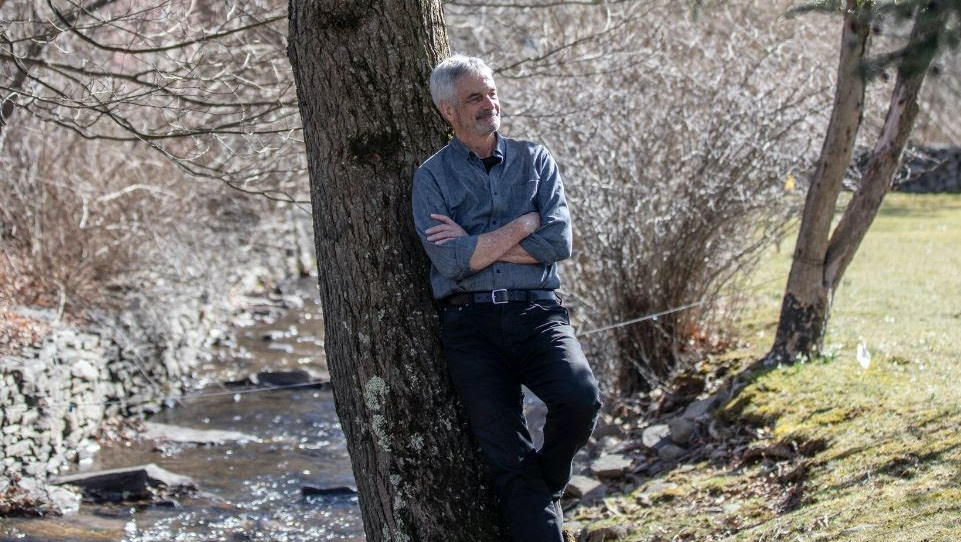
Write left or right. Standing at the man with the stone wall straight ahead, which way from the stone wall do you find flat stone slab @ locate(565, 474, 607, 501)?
right

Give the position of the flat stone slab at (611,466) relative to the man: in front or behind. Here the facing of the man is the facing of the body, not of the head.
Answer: behind

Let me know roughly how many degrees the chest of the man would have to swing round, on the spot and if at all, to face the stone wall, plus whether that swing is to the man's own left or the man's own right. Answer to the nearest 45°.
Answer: approximately 135° to the man's own right

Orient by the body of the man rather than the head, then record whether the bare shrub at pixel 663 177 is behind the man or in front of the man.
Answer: behind

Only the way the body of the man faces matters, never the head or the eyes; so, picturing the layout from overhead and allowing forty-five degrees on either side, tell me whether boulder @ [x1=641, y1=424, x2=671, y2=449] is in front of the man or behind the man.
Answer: behind

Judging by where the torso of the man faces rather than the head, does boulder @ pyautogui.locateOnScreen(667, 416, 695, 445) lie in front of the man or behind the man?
behind

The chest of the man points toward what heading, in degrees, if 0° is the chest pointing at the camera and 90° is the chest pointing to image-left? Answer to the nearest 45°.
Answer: approximately 0°

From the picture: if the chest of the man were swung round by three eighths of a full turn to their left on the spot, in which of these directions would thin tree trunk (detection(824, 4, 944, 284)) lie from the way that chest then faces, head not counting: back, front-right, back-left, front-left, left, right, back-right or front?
front

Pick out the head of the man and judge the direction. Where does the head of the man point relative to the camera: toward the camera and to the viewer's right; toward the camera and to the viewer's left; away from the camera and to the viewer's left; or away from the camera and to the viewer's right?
toward the camera and to the viewer's right
